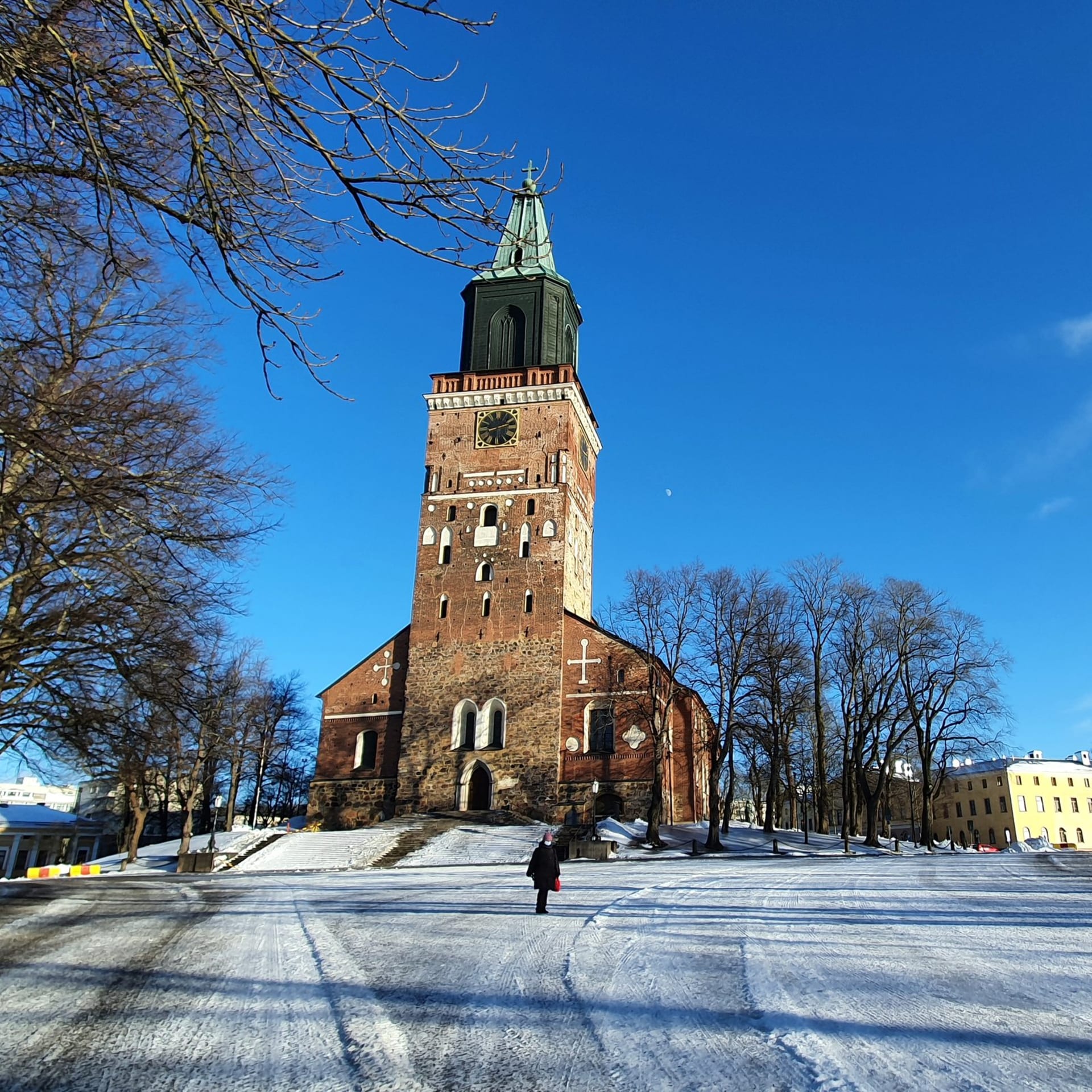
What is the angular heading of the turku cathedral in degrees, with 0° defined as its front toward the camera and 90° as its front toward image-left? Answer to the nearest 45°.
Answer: approximately 0°

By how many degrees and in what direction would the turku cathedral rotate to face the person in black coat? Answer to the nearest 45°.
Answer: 0° — it already faces them
